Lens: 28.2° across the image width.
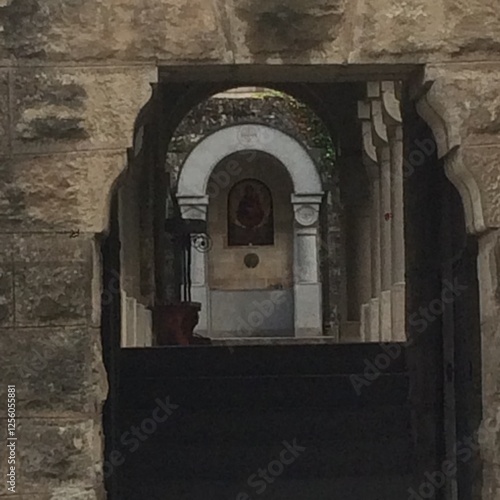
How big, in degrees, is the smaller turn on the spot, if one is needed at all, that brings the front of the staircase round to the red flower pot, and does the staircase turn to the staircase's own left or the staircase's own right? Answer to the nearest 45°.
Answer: approximately 180°

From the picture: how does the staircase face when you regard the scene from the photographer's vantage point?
facing the viewer
